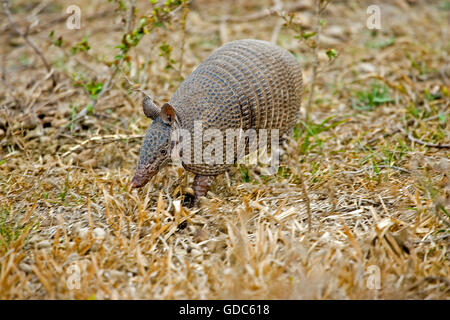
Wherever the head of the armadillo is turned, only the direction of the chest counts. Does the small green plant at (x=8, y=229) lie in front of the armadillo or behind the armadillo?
in front

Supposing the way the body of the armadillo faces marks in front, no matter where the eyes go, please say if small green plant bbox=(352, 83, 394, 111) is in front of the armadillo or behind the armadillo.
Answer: behind

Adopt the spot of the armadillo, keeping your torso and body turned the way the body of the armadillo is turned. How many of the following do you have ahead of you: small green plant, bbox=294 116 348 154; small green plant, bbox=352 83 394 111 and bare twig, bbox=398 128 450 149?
0

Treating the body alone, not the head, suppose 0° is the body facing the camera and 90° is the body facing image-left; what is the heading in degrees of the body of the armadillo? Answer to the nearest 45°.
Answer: approximately 45°

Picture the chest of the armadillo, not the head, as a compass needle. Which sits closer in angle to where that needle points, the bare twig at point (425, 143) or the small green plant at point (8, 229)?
the small green plant

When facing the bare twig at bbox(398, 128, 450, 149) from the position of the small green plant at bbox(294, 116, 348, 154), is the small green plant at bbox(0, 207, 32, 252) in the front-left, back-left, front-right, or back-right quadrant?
back-right

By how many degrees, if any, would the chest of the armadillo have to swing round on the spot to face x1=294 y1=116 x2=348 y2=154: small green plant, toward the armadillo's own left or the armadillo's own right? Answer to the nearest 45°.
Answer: approximately 180°

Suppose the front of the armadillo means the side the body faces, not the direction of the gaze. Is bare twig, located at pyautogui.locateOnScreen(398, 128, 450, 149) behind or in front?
behind
